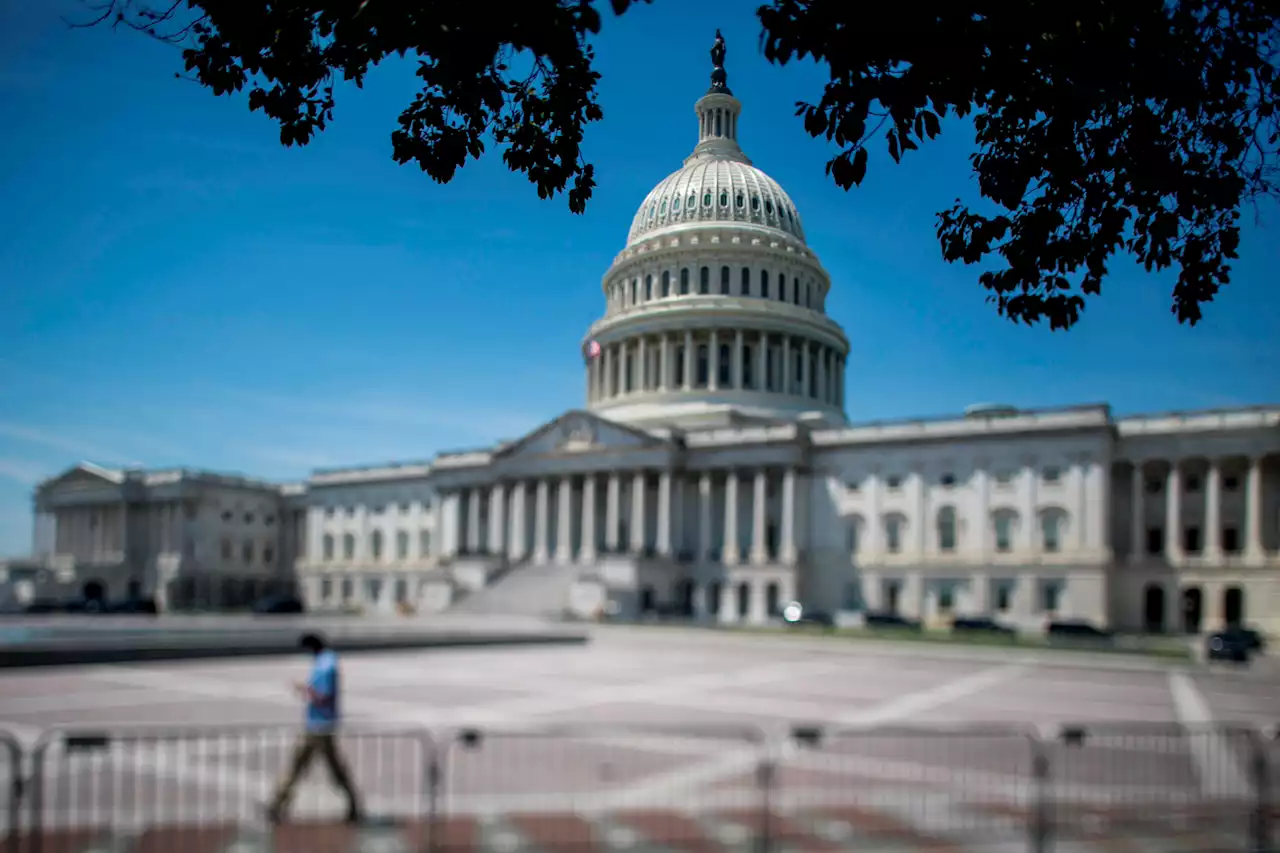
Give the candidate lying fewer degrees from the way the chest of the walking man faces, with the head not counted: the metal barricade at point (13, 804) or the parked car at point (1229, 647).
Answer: the metal barricade

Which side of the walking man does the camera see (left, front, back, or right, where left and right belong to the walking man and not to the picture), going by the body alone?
left

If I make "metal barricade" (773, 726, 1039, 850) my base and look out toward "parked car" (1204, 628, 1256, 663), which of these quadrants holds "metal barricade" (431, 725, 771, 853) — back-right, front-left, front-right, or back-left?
back-left

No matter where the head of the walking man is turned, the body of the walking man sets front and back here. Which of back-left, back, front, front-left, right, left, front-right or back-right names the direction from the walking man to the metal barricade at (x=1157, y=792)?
back
